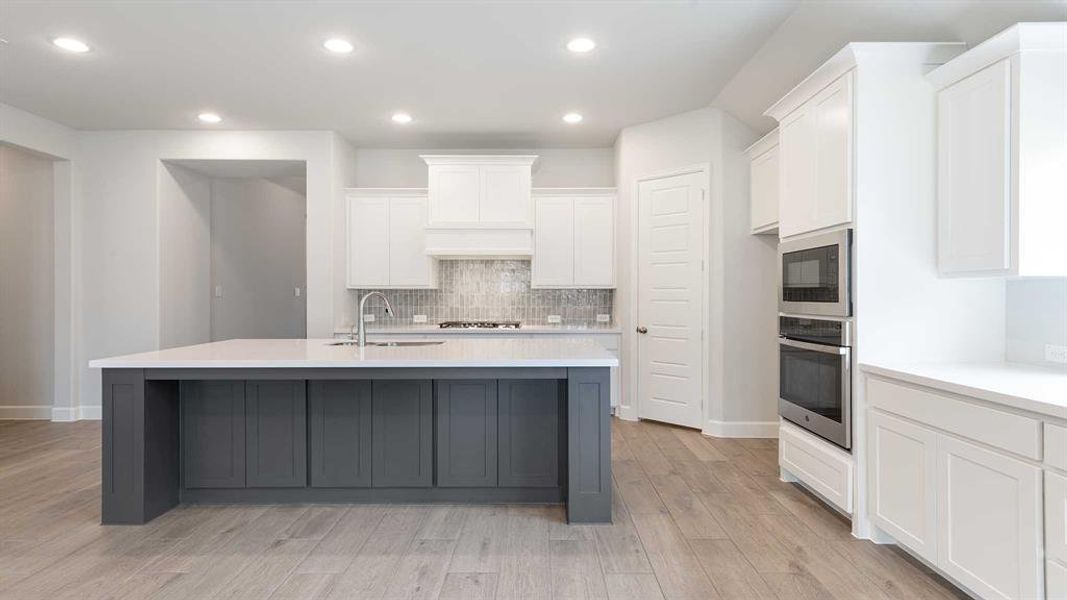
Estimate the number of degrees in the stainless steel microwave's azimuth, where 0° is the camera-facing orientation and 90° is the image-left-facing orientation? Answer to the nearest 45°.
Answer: approximately 45°

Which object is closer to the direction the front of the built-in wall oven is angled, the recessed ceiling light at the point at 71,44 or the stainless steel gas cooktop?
the recessed ceiling light

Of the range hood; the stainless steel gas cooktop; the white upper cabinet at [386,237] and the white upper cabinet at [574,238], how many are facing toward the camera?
4

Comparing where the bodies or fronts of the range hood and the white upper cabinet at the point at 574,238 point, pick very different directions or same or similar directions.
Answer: same or similar directions

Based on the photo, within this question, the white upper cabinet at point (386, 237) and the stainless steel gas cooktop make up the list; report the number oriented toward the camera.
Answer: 2

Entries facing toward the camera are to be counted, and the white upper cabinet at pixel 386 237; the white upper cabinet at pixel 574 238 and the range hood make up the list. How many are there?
3

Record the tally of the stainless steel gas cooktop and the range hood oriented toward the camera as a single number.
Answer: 2

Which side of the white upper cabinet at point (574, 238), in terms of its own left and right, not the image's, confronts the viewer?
front

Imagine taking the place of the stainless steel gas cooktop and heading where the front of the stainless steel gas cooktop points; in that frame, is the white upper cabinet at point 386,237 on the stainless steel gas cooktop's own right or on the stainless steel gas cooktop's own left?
on the stainless steel gas cooktop's own right

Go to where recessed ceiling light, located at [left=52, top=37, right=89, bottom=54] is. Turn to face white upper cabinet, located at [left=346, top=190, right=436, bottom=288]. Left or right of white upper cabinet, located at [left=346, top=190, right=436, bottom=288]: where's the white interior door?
right

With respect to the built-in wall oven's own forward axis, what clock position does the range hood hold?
The range hood is roughly at 2 o'clock from the built-in wall oven.

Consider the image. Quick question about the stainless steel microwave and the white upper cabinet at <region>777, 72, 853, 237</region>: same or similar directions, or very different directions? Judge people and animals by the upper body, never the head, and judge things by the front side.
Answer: same or similar directions

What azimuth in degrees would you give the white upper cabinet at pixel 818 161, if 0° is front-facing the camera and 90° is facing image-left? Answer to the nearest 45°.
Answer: approximately 45°

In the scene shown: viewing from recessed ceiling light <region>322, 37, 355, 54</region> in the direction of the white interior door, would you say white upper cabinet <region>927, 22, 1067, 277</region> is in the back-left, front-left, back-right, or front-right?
front-right
